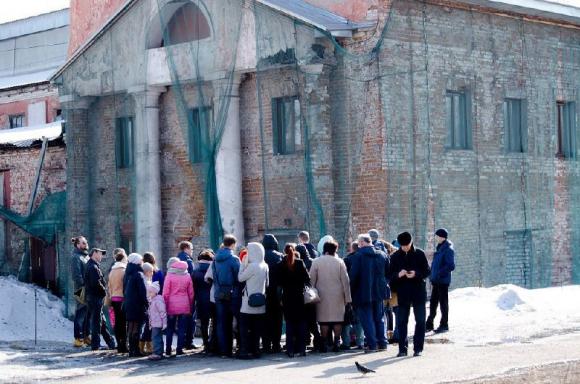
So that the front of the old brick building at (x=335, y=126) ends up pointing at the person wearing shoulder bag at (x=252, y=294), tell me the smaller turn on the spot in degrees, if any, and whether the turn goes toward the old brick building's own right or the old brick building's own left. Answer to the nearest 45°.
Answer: approximately 45° to the old brick building's own left

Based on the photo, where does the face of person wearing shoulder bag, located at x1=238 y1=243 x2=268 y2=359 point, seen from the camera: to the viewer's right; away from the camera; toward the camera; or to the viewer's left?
away from the camera

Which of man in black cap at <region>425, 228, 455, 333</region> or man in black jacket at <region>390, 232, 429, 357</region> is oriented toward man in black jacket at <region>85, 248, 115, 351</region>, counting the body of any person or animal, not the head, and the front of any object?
the man in black cap

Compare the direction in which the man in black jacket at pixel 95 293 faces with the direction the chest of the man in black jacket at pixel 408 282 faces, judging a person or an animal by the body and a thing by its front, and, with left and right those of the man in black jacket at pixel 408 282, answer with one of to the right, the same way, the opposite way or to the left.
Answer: to the left

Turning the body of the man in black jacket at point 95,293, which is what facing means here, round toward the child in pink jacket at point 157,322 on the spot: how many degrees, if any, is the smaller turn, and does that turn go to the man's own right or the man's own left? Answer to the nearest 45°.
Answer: approximately 45° to the man's own right

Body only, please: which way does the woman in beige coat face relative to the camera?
away from the camera

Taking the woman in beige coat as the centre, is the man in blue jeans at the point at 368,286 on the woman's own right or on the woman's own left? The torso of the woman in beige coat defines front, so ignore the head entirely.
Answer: on the woman's own right

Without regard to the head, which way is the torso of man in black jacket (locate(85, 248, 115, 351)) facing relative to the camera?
to the viewer's right

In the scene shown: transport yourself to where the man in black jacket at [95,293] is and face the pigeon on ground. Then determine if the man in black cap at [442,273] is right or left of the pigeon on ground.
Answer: left

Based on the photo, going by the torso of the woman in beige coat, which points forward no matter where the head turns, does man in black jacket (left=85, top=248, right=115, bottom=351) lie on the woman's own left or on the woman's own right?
on the woman's own left

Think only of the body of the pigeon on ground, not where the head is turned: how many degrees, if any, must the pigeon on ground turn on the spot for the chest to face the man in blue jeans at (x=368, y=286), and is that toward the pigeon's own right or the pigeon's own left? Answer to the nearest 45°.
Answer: approximately 90° to the pigeon's own right

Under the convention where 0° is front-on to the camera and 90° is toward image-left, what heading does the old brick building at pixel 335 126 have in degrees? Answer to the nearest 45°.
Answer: approximately 45°

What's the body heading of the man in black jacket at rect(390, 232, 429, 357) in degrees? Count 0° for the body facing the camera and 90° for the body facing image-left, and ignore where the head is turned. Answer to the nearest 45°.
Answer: approximately 0°

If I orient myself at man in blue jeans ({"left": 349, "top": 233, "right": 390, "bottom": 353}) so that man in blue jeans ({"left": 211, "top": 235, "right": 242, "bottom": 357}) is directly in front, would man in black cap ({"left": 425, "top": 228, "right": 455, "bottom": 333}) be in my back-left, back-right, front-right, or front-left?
back-right

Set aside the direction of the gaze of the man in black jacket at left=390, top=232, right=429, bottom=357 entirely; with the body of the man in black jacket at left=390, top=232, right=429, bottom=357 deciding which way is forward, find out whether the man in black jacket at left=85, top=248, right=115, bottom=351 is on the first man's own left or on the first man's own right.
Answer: on the first man's own right

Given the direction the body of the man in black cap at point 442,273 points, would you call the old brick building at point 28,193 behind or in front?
in front
